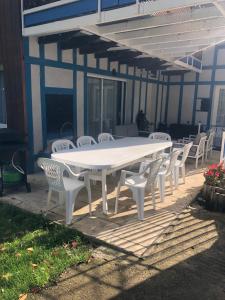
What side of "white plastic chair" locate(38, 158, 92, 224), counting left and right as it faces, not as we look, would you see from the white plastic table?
front

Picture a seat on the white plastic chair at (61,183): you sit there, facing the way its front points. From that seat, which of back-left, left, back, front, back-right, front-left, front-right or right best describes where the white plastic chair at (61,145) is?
front-left

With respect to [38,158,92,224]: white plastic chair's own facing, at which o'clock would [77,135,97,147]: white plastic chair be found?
[77,135,97,147]: white plastic chair is roughly at 11 o'clock from [38,158,92,224]: white plastic chair.

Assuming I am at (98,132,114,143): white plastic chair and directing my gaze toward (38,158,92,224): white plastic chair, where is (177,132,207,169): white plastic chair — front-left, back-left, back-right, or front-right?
back-left

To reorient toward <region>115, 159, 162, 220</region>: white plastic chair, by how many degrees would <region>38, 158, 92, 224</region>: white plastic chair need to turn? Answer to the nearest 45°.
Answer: approximately 45° to its right

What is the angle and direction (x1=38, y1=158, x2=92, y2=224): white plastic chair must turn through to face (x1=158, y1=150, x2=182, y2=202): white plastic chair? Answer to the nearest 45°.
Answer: approximately 45° to its right

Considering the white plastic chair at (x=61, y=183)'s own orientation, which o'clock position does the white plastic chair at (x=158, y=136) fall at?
the white plastic chair at (x=158, y=136) is roughly at 12 o'clock from the white plastic chair at (x=61, y=183).

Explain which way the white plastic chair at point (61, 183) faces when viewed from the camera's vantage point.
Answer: facing away from the viewer and to the right of the viewer

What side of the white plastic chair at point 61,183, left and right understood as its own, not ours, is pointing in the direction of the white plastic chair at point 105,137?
front

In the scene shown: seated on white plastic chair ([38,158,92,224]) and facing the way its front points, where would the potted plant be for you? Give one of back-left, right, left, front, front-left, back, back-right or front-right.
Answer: front-right
